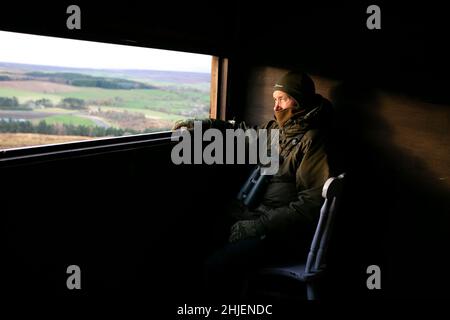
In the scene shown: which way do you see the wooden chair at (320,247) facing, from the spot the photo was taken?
facing to the left of the viewer

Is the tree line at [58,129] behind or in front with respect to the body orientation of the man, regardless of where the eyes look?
in front

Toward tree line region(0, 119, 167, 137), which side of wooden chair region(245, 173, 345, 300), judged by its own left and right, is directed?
front

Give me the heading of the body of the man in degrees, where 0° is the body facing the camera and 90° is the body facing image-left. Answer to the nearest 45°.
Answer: approximately 90°
